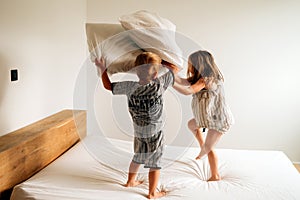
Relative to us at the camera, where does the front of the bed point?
facing to the right of the viewer

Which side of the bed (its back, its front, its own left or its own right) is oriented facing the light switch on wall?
back

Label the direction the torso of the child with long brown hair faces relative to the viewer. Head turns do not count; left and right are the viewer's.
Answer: facing to the left of the viewer
